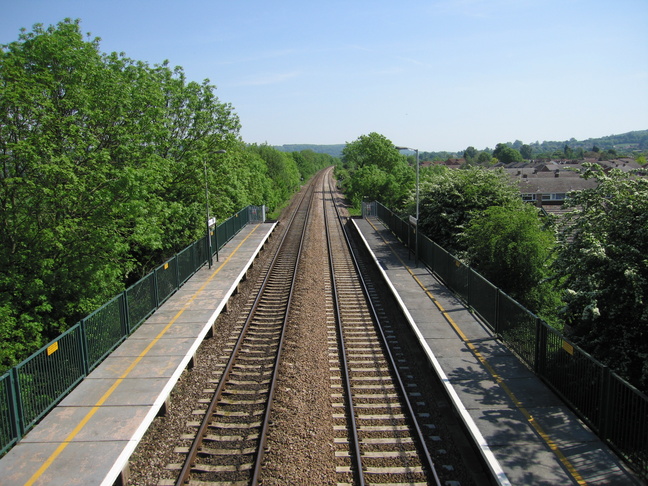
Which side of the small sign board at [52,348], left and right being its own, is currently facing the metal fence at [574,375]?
front

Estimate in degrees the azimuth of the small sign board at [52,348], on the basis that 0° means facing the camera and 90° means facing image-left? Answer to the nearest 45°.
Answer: approximately 315°

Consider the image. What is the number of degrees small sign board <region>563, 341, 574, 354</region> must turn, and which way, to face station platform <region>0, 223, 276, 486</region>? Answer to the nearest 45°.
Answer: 0° — it already faces it

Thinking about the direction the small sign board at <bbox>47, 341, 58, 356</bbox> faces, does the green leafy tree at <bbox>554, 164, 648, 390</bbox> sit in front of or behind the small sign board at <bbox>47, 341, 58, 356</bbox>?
in front

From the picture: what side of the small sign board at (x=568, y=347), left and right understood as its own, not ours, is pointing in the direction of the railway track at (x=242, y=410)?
front

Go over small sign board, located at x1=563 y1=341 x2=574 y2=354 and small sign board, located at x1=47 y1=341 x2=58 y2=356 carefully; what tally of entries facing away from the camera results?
0

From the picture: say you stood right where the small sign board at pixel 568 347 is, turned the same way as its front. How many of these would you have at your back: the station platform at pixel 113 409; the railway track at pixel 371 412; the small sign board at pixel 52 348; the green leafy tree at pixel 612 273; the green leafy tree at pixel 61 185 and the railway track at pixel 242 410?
1

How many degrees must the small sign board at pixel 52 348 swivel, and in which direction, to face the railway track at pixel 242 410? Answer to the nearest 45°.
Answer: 0° — it already faces it

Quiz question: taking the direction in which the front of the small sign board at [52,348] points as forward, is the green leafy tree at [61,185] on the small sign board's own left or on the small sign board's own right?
on the small sign board's own left

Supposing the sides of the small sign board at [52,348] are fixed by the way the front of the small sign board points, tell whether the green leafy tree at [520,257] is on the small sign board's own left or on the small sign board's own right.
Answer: on the small sign board's own left
